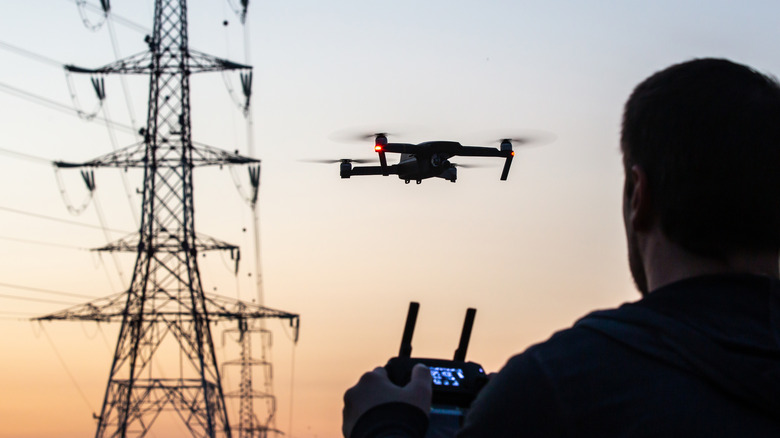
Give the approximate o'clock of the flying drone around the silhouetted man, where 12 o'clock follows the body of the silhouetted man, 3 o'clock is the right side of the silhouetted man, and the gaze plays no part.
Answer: The flying drone is roughly at 1 o'clock from the silhouetted man.

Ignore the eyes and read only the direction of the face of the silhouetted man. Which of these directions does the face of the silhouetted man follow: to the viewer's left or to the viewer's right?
to the viewer's left

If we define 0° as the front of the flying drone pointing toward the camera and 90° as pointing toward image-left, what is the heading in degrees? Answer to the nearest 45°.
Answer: approximately 315°

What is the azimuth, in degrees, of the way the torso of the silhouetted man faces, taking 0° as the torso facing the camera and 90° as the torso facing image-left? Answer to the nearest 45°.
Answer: approximately 135°

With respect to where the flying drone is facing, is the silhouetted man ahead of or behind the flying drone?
ahead

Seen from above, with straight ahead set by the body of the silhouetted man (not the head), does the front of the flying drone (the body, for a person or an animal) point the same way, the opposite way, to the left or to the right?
the opposite way
